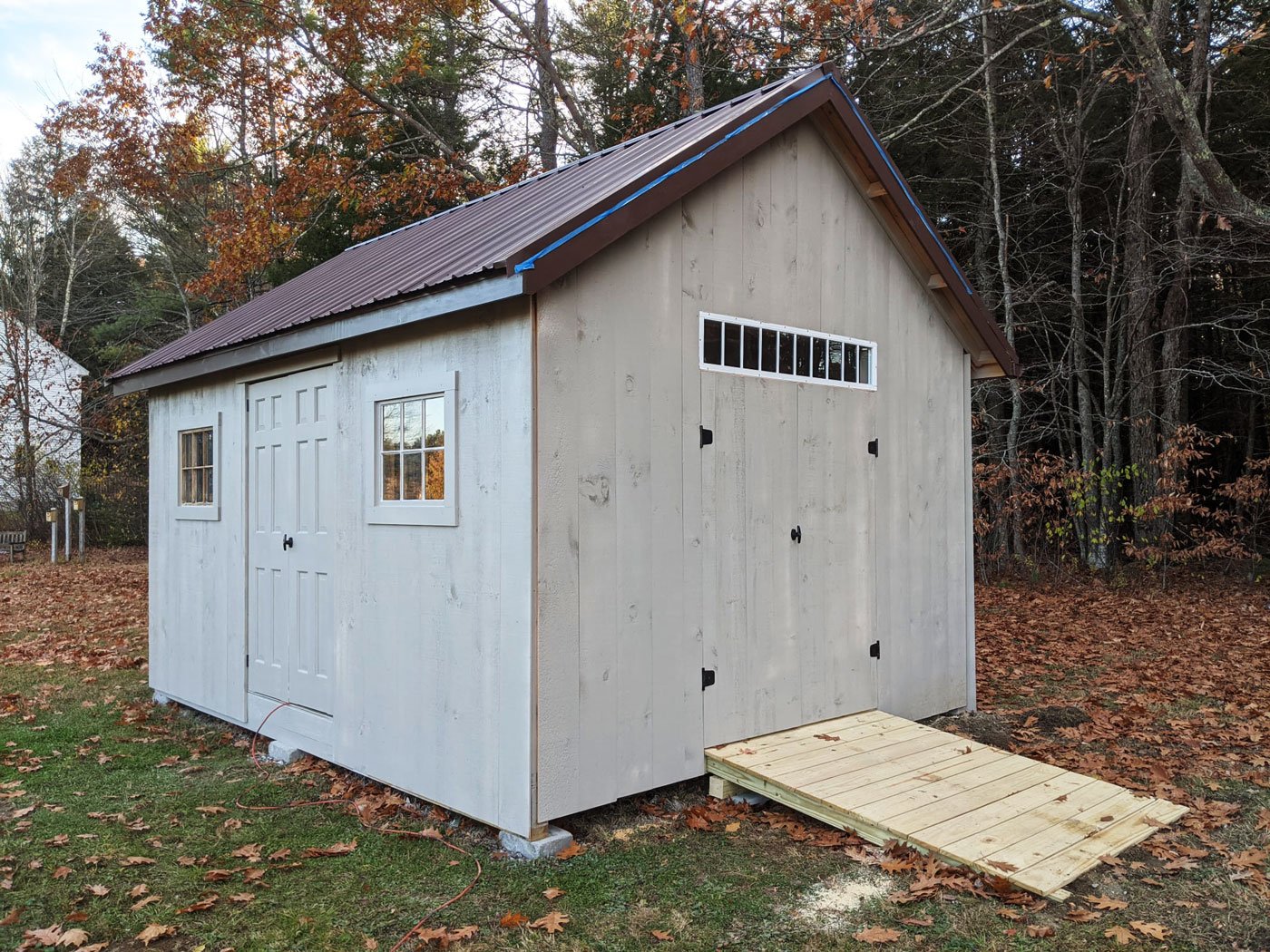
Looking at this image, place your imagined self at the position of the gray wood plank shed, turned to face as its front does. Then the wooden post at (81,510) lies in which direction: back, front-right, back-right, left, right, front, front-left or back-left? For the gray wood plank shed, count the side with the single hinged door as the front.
right

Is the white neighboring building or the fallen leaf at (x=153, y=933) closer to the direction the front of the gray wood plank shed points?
the fallen leaf

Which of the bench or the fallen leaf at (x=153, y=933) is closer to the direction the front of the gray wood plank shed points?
the fallen leaf

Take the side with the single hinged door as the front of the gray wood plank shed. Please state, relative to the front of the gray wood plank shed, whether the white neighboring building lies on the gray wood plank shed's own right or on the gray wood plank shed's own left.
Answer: on the gray wood plank shed's own right

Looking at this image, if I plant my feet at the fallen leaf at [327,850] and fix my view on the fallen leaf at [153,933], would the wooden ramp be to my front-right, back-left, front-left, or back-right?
back-left
